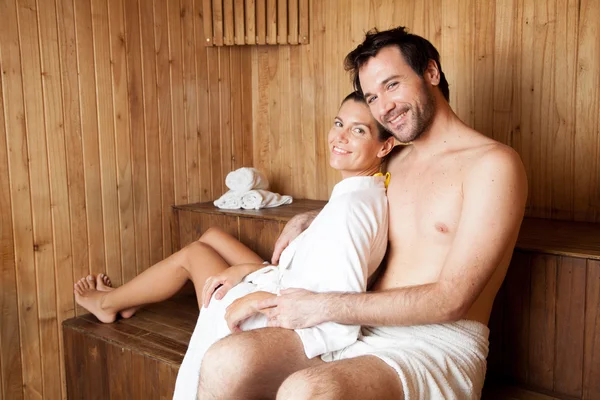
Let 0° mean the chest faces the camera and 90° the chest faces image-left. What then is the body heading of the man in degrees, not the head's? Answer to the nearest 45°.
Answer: approximately 45°

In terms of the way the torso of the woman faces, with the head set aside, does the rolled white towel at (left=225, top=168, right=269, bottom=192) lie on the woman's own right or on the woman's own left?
on the woman's own right

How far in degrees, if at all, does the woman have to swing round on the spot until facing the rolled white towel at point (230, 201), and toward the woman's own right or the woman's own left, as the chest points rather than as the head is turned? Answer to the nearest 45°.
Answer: approximately 90° to the woman's own right

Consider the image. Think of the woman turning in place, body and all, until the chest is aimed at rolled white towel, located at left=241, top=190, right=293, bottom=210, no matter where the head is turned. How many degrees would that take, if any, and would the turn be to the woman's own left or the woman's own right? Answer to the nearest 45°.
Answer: approximately 90° to the woman's own right

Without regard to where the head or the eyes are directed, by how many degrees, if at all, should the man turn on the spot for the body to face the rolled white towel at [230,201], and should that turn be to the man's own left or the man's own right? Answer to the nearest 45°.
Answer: approximately 90° to the man's own right

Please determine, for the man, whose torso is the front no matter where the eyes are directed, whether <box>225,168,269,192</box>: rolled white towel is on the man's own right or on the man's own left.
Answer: on the man's own right

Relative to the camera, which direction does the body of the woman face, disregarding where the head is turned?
to the viewer's left

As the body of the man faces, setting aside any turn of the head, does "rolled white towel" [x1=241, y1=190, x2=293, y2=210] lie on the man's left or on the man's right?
on the man's right
